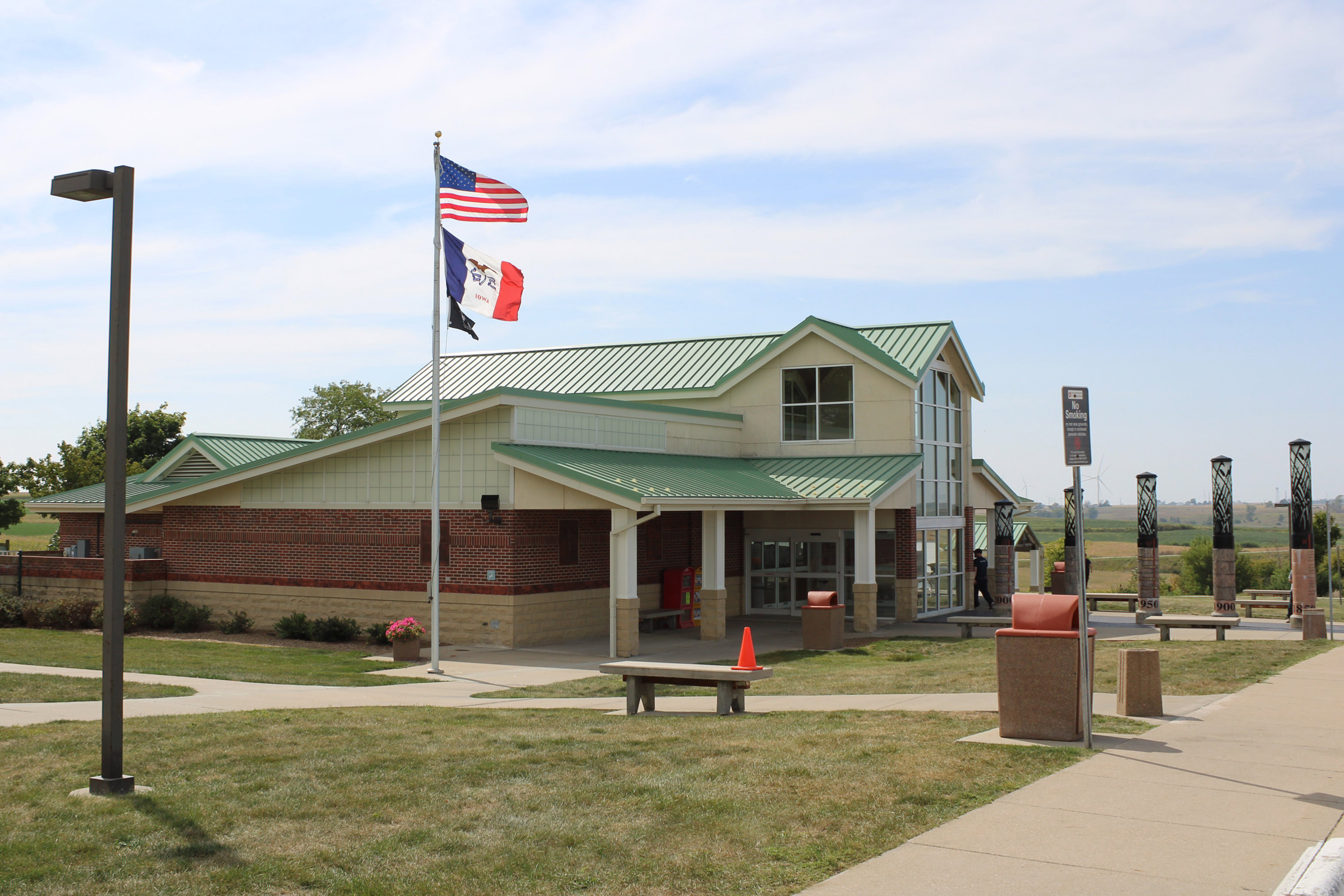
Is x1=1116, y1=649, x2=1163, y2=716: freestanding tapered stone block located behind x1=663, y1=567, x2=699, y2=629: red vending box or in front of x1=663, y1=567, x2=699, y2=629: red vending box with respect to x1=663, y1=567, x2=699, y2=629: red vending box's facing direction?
in front

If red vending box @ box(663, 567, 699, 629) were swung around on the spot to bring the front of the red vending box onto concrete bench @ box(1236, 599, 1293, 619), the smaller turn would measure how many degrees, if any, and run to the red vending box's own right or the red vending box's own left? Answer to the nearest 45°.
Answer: approximately 45° to the red vending box's own left

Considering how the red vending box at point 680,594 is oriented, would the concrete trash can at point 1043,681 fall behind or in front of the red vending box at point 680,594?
in front

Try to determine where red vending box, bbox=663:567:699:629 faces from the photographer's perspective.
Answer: facing the viewer and to the right of the viewer

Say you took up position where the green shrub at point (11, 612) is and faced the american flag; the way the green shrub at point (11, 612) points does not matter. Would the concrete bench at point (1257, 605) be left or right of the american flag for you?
left

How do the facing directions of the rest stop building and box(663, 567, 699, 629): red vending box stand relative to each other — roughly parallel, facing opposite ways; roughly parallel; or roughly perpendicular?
roughly parallel
